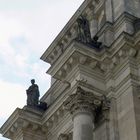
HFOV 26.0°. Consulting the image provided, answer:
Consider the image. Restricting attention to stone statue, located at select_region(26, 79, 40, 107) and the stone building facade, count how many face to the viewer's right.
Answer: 0

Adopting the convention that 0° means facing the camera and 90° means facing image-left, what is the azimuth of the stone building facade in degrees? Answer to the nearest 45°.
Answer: approximately 45°

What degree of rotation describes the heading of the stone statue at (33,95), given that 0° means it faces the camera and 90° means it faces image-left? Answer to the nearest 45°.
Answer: approximately 45°
